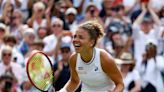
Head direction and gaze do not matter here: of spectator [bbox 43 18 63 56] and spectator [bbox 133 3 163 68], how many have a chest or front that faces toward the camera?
2

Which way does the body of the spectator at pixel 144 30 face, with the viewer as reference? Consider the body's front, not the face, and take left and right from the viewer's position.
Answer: facing the viewer

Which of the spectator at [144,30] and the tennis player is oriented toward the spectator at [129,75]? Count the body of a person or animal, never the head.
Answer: the spectator at [144,30]

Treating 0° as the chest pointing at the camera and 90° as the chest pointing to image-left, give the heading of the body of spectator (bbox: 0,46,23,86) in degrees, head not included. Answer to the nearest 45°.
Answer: approximately 0°

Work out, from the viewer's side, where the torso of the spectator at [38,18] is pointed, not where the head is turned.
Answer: toward the camera

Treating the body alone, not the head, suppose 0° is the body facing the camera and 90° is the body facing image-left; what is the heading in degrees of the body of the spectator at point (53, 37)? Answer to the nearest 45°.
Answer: approximately 0°

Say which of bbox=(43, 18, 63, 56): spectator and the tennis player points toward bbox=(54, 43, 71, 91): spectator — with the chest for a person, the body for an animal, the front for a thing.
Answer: bbox=(43, 18, 63, 56): spectator

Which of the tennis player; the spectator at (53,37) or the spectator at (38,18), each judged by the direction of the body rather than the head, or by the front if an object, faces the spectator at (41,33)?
the spectator at (38,18)

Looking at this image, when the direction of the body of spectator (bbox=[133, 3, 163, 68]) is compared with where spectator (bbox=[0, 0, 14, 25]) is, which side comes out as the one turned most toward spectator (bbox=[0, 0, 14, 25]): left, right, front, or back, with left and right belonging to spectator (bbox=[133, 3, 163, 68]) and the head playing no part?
right

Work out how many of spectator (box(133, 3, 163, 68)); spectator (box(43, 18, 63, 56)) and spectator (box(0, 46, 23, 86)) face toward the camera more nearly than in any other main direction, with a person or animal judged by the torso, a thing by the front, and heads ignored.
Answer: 3

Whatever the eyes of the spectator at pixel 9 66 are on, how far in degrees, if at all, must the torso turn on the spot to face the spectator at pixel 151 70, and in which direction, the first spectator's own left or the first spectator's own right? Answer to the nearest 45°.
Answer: approximately 90° to the first spectator's own left

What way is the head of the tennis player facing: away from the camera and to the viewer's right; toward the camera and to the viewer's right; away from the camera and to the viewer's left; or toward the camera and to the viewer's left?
toward the camera and to the viewer's left
